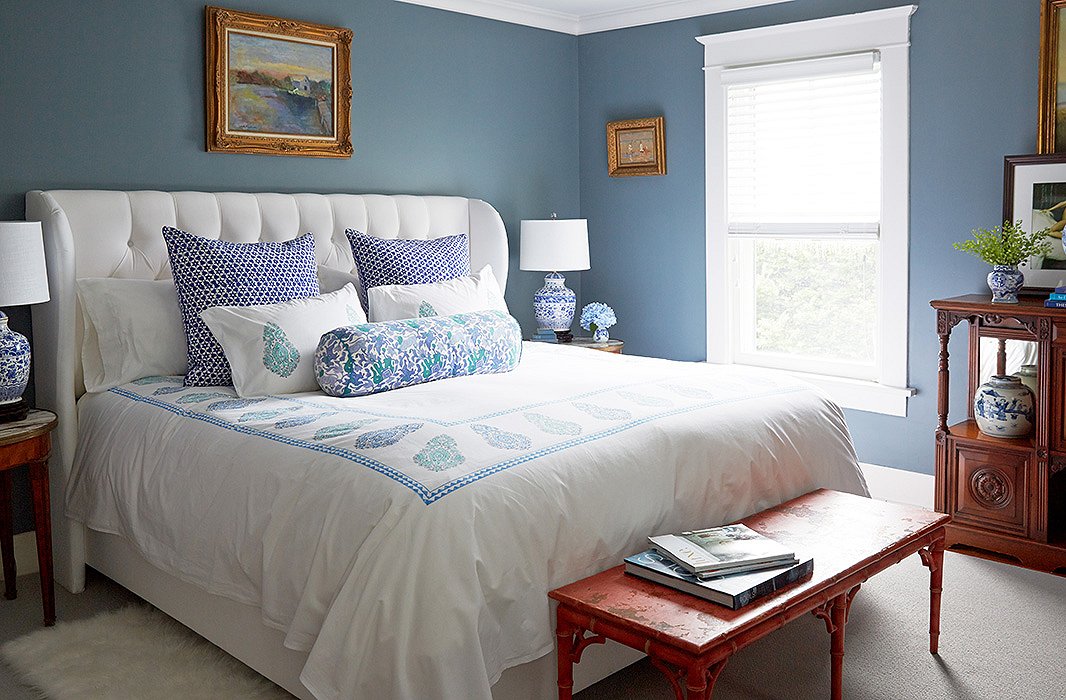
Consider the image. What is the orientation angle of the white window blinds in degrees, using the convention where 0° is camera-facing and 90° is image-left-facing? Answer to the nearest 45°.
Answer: approximately 45°

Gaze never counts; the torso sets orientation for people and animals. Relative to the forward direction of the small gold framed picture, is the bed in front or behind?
in front

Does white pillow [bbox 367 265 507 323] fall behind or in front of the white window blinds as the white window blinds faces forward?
in front

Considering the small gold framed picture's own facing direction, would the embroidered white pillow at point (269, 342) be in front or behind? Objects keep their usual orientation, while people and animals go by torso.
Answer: in front

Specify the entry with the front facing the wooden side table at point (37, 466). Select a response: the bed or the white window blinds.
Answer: the white window blinds

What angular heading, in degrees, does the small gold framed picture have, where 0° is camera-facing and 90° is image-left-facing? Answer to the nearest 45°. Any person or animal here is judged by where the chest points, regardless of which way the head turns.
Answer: approximately 45°

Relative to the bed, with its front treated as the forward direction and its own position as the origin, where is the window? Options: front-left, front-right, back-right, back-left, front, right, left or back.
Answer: left

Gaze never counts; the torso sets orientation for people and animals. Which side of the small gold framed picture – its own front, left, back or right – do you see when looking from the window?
left

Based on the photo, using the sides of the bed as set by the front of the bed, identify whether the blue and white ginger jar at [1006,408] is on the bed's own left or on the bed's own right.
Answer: on the bed's own left

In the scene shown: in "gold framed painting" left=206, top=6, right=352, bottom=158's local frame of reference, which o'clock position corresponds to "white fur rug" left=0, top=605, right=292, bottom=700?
The white fur rug is roughly at 2 o'clock from the gold framed painting.

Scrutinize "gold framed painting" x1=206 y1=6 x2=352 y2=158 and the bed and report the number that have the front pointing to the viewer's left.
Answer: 0

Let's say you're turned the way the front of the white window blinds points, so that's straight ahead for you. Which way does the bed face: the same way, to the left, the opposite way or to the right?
to the left

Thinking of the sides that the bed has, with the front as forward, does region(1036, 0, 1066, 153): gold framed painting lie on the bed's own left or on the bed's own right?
on the bed's own left

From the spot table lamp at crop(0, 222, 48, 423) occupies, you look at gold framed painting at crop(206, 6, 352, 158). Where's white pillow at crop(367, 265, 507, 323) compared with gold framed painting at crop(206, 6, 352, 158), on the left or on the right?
right

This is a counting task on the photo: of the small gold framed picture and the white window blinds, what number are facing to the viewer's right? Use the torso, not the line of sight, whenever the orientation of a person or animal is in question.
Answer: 0
